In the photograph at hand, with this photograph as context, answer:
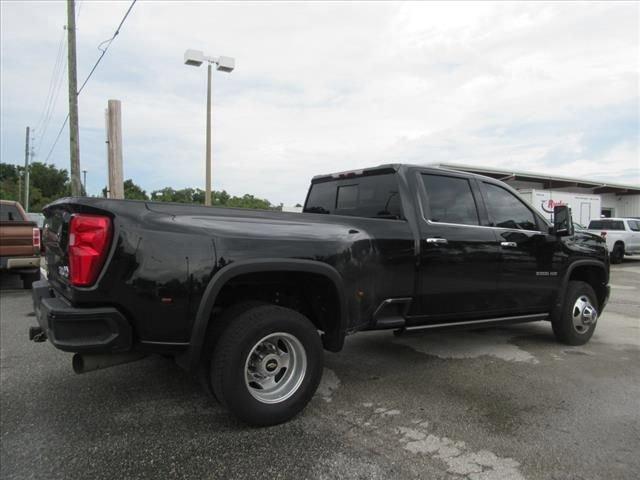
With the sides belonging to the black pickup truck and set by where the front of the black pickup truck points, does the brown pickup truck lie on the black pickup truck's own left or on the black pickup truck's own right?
on the black pickup truck's own left

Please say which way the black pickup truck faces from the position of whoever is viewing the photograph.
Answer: facing away from the viewer and to the right of the viewer

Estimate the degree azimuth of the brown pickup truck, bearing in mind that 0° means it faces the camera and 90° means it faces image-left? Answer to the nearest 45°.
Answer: approximately 180°

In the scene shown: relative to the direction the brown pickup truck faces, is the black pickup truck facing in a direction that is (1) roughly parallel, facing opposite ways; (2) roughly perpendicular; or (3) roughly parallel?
roughly perpendicular

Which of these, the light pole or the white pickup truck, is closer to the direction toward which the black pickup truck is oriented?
the white pickup truck

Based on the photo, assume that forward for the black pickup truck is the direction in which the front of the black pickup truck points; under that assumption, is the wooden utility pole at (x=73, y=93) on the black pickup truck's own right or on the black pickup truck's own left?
on the black pickup truck's own left

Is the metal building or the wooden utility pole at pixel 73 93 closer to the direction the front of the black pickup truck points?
the metal building
